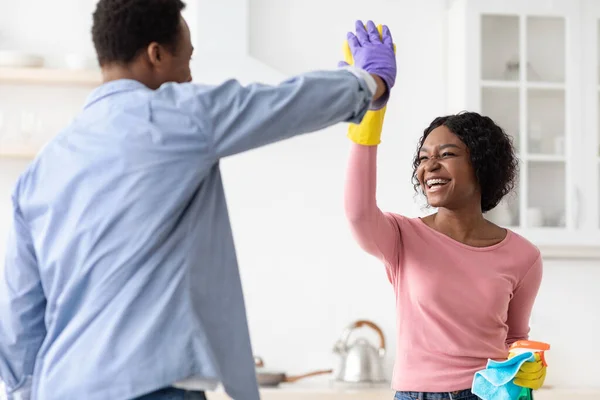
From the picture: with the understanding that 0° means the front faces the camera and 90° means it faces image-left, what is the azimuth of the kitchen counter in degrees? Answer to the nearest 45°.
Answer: approximately 0°

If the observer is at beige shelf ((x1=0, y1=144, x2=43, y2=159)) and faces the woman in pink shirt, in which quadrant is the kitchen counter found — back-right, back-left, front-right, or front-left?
front-left

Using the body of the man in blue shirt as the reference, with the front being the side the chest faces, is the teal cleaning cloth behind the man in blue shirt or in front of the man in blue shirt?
in front

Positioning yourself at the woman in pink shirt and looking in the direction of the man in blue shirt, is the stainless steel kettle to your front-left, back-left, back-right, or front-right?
back-right

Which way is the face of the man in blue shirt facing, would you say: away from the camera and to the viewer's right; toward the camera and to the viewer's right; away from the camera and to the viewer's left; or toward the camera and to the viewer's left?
away from the camera and to the viewer's right

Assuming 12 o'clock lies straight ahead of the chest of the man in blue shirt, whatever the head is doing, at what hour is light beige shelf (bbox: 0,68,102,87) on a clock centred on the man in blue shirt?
The light beige shelf is roughly at 10 o'clock from the man in blue shirt.

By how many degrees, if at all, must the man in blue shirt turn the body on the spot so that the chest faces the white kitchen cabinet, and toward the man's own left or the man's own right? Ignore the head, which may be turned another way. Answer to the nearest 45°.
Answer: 0° — they already face it

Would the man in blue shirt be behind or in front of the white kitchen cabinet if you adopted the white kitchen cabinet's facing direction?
in front

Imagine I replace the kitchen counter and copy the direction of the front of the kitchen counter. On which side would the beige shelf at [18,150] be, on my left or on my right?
on my right

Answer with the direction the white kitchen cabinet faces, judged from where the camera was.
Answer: facing the viewer

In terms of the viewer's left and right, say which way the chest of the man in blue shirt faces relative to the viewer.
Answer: facing away from the viewer and to the right of the viewer

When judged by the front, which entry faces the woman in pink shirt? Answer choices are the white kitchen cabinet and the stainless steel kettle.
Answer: the white kitchen cabinet

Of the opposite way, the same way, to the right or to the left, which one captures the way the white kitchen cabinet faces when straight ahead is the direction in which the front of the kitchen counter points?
the same way

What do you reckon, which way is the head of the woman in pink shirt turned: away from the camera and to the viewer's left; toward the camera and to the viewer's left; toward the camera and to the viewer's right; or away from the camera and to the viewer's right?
toward the camera and to the viewer's left

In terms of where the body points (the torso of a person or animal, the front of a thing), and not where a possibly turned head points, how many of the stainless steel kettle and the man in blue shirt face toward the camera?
0

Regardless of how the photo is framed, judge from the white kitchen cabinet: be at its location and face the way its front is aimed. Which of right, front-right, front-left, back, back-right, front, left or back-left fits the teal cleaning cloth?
front
